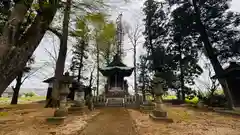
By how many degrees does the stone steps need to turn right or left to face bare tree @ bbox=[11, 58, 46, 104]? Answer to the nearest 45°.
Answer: approximately 90° to its right

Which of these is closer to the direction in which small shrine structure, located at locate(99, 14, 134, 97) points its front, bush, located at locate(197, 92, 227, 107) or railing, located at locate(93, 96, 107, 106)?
the railing

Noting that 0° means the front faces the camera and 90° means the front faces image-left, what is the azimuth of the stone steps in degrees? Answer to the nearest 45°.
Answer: approximately 0°

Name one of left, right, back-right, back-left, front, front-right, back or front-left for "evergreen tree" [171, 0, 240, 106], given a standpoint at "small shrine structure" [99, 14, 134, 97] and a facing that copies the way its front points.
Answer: front-left

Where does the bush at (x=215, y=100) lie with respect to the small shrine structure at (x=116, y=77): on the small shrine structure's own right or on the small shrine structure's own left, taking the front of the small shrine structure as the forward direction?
on the small shrine structure's own left

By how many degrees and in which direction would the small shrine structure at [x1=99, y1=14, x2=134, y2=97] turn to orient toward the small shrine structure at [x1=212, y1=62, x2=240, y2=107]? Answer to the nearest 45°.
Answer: approximately 45° to its left

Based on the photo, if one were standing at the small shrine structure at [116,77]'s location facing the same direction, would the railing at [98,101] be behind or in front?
in front

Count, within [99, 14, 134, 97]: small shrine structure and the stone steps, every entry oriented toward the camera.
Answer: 2

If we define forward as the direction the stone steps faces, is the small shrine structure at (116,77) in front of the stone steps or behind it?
behind

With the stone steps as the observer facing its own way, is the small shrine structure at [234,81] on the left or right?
on its left

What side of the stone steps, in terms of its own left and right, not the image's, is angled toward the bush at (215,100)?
left
